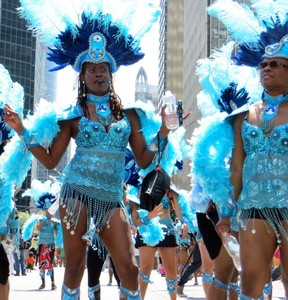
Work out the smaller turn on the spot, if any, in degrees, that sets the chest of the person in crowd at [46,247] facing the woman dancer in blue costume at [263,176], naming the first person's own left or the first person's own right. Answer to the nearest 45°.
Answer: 0° — they already face them

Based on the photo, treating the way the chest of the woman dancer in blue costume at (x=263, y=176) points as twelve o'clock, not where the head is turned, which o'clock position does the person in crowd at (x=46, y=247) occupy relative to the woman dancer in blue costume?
The person in crowd is roughly at 5 o'clock from the woman dancer in blue costume.

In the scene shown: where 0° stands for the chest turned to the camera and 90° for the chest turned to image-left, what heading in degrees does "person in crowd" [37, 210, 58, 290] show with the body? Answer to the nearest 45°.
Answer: approximately 0°

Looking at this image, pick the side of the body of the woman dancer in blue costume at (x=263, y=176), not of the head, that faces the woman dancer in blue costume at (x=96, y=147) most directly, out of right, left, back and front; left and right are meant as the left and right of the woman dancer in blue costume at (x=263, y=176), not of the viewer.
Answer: right

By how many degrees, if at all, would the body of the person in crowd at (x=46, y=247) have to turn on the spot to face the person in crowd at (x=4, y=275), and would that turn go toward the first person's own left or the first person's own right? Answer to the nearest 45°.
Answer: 0° — they already face them

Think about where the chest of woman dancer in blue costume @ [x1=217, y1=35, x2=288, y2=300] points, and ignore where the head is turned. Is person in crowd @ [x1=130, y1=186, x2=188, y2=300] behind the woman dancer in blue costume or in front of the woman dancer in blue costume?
behind
